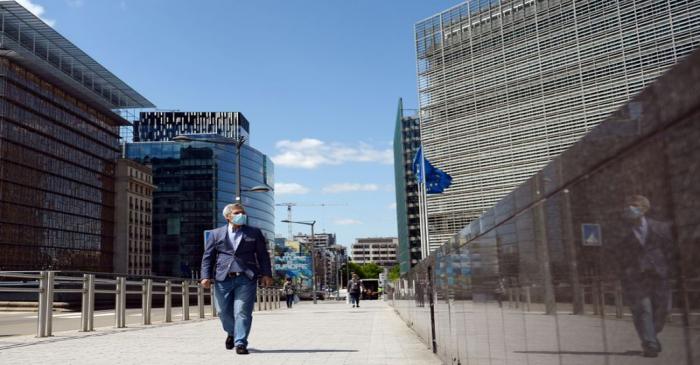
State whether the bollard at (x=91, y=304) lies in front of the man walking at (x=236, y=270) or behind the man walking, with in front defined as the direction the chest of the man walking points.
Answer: behind

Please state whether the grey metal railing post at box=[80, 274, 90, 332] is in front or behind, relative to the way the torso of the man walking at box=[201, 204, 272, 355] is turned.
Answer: behind

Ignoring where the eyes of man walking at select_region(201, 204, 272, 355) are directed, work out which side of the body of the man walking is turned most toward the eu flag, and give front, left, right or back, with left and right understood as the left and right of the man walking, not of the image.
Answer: back

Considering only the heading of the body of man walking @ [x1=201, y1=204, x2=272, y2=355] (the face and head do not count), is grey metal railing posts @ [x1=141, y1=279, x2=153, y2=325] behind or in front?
behind

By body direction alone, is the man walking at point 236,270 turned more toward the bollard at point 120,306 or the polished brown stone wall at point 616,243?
the polished brown stone wall

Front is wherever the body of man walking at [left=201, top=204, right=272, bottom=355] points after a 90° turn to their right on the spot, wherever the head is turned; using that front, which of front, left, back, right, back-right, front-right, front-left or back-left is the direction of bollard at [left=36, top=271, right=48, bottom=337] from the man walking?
front-right

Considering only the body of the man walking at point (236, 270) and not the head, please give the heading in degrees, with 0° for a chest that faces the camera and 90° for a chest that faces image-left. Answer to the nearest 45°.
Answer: approximately 0°

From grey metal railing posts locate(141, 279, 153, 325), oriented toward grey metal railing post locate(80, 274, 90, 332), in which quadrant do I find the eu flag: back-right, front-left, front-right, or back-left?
back-left

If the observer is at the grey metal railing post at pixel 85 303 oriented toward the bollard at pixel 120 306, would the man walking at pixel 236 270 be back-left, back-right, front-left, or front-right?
back-right
